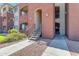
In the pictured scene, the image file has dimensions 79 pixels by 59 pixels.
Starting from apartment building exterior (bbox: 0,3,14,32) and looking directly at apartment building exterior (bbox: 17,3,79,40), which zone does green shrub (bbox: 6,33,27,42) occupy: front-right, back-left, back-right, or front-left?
front-right

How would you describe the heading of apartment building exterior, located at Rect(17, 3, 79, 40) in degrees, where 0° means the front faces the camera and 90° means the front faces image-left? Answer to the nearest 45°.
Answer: approximately 45°

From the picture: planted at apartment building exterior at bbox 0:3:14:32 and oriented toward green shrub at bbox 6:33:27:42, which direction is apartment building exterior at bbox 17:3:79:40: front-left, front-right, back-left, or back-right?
front-left

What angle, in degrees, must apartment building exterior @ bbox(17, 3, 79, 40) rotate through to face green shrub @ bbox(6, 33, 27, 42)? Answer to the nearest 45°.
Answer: approximately 45° to its right
